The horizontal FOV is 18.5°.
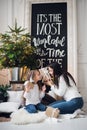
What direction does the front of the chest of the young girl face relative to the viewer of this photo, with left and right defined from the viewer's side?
facing the viewer and to the right of the viewer

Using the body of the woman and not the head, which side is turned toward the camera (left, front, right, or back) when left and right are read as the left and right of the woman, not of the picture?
left

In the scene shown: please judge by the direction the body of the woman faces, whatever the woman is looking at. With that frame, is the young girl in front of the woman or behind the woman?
in front

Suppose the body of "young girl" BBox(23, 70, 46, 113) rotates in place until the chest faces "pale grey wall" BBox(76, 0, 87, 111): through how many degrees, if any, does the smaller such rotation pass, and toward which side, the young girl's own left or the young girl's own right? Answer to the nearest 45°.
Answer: approximately 90° to the young girl's own left

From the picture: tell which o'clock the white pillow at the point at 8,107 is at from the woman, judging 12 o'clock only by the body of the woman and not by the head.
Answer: The white pillow is roughly at 12 o'clock from the woman.

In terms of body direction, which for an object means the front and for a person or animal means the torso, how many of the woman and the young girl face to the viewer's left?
1

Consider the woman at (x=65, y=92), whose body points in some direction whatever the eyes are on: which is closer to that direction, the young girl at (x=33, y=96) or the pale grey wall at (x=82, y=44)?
the young girl

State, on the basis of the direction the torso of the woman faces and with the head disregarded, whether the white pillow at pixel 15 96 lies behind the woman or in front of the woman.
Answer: in front
